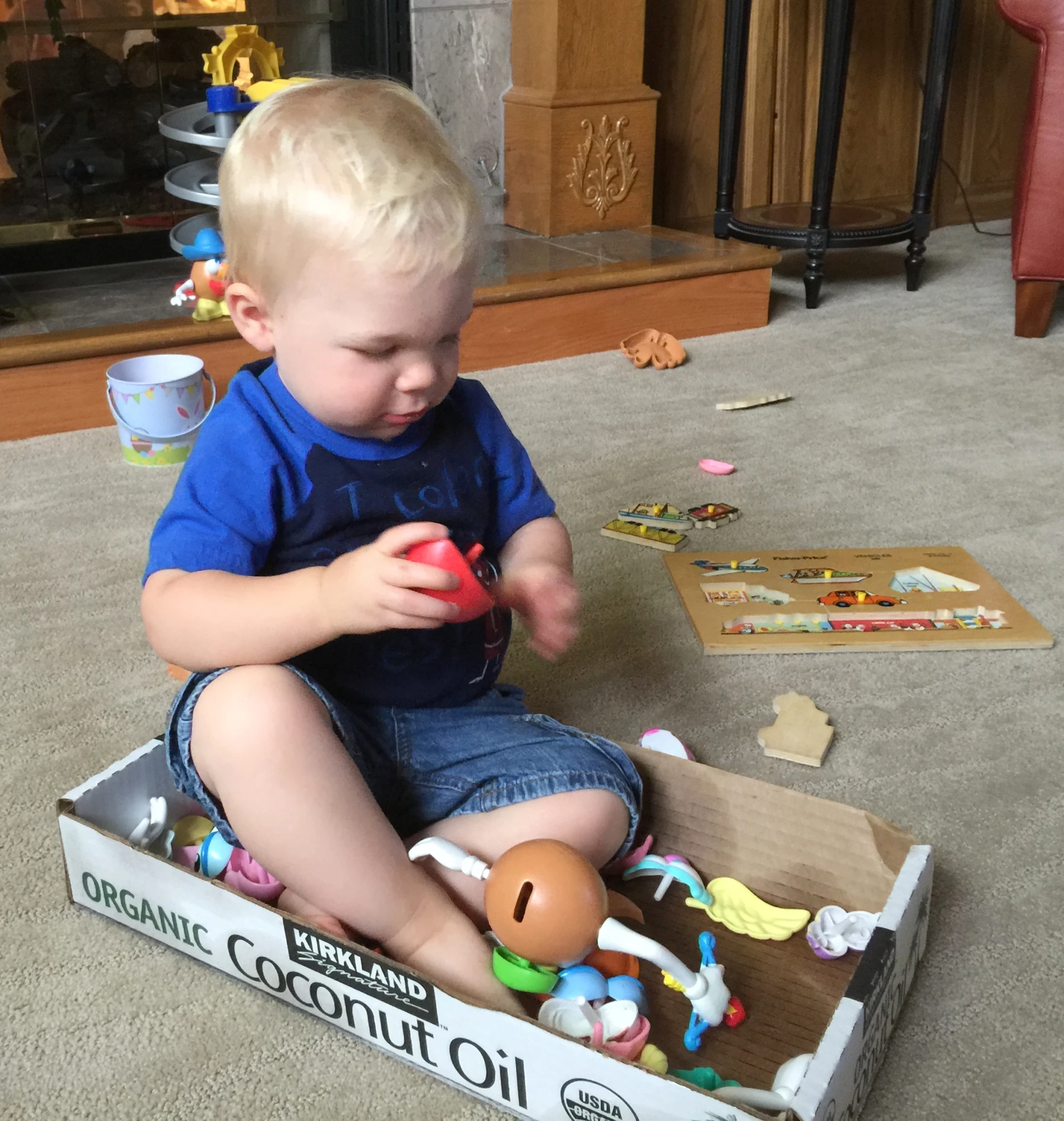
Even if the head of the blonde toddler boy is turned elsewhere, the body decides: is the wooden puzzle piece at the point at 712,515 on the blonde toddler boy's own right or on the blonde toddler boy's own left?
on the blonde toddler boy's own left

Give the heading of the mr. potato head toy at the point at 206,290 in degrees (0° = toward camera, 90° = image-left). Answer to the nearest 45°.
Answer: approximately 315°
